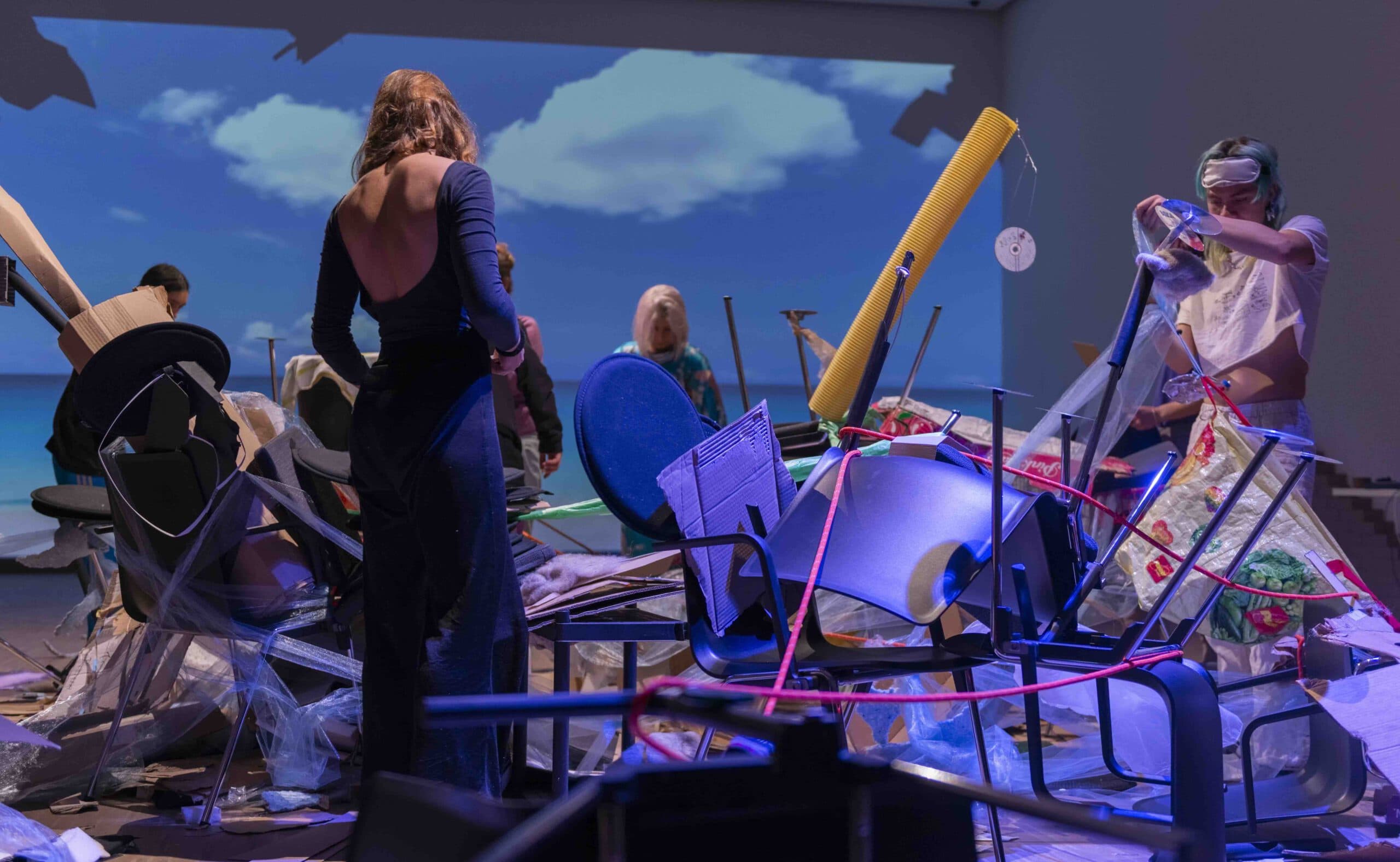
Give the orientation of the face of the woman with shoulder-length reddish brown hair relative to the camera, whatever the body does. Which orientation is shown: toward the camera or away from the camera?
away from the camera

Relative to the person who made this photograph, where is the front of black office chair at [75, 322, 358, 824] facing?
facing away from the viewer and to the right of the viewer

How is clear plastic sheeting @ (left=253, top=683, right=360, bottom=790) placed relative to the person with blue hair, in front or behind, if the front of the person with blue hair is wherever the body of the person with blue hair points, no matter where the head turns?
in front

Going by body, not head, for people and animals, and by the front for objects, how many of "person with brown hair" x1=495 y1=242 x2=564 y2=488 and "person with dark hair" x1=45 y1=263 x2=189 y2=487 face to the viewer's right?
1

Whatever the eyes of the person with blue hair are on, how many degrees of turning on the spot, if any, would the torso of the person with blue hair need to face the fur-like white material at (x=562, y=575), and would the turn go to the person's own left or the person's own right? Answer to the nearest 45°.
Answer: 0° — they already face it

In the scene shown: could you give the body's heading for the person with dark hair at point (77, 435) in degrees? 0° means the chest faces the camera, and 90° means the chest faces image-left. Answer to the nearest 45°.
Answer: approximately 270°
